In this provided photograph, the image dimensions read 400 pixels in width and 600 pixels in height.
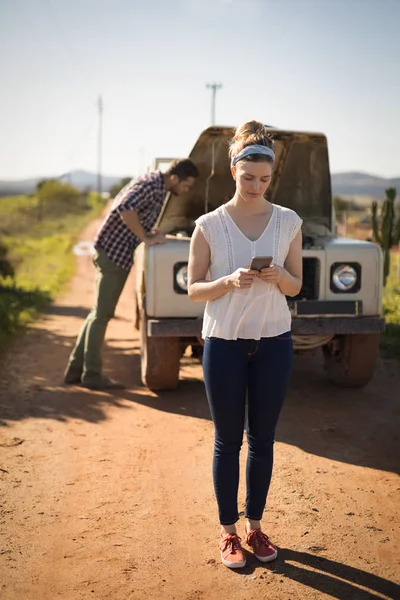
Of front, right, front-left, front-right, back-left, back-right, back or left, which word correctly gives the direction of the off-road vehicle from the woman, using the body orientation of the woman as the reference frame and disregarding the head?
back

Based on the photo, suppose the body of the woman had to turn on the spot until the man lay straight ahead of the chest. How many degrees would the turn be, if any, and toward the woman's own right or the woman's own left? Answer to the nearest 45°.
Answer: approximately 180°

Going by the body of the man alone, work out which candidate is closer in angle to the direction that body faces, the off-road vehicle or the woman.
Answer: the off-road vehicle

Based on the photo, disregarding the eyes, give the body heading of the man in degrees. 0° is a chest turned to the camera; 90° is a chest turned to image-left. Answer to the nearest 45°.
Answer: approximately 270°

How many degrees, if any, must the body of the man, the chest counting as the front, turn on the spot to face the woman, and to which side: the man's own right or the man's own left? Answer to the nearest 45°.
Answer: approximately 90° to the man's own right

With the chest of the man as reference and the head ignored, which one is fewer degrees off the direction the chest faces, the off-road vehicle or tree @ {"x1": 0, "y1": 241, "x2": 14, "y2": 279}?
the off-road vehicle

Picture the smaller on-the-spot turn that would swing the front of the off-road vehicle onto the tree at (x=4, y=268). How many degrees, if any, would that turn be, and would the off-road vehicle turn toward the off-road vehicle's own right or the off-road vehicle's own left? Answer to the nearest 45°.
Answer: approximately 135° to the off-road vehicle's own right

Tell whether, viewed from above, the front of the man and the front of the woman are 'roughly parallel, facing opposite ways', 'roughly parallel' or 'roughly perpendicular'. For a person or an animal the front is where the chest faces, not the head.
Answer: roughly perpendicular

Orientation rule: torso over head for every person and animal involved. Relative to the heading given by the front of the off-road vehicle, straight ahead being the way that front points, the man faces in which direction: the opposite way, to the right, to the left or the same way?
to the left
